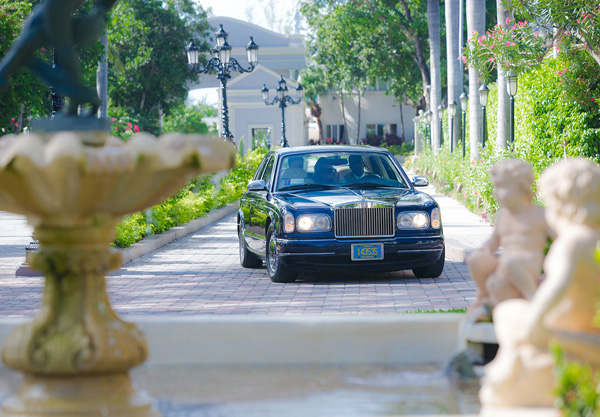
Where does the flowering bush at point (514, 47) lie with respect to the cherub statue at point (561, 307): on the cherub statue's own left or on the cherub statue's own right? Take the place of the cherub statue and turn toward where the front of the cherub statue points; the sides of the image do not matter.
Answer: on the cherub statue's own right

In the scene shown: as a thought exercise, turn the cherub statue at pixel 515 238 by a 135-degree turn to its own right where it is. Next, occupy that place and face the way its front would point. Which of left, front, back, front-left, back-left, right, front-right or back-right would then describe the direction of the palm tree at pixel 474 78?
front

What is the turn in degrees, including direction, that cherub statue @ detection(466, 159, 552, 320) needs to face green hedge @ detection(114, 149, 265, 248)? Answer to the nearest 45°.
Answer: approximately 90° to its right

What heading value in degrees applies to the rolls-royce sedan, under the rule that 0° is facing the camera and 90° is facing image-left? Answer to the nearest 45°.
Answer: approximately 0°

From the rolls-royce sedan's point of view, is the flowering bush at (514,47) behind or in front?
behind

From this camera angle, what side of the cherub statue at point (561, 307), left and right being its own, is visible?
left

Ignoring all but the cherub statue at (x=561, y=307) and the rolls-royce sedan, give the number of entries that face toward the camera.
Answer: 1

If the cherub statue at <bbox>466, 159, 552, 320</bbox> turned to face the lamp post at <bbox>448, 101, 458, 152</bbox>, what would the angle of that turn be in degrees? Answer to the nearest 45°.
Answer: approximately 135° to its right

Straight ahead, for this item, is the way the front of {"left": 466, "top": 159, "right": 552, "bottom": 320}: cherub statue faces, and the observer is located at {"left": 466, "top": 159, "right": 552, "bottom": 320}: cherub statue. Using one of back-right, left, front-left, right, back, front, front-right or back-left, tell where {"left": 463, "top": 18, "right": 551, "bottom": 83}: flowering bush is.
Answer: back-right

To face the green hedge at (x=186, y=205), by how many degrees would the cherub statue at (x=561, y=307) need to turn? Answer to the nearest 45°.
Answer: approximately 45° to its right
